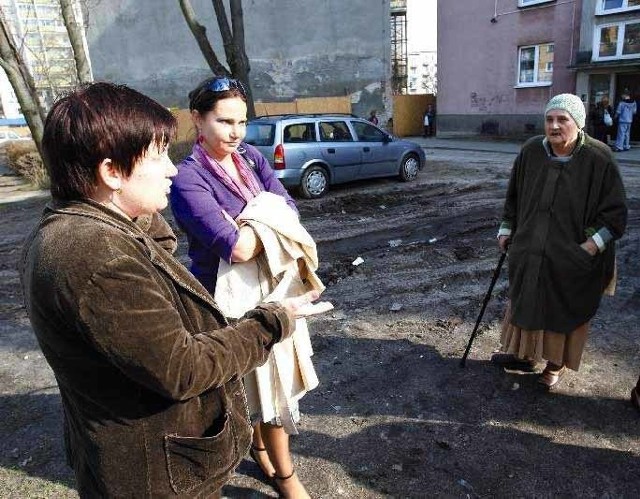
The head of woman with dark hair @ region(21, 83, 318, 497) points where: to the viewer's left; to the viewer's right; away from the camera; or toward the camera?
to the viewer's right

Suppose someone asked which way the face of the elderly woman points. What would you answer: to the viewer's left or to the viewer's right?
to the viewer's left

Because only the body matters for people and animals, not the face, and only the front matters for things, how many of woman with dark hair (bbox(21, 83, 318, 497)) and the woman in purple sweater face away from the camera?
0

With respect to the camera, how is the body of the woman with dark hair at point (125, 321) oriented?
to the viewer's right

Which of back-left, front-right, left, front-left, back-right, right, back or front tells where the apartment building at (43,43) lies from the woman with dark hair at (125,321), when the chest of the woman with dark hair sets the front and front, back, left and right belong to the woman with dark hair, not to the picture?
left

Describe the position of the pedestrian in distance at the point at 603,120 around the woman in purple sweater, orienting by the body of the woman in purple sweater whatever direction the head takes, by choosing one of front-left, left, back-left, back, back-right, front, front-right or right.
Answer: left

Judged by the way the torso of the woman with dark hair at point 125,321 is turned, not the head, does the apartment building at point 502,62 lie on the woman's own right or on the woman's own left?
on the woman's own left

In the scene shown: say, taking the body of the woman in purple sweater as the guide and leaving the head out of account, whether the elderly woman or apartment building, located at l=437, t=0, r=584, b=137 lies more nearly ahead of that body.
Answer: the elderly woman

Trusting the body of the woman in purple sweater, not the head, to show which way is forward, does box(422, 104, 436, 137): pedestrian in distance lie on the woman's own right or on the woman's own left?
on the woman's own left

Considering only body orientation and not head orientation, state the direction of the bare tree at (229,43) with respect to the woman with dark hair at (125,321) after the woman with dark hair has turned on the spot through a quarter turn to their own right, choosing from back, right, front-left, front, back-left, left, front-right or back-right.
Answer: back

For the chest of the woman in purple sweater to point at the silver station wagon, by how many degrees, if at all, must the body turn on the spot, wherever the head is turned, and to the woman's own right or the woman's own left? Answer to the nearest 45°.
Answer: approximately 135° to the woman's own left

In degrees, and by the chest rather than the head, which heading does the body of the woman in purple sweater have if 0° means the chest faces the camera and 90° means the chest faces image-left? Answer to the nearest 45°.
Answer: approximately 315°

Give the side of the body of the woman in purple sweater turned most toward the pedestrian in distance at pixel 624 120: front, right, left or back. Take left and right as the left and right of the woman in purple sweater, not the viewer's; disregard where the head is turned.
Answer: left
